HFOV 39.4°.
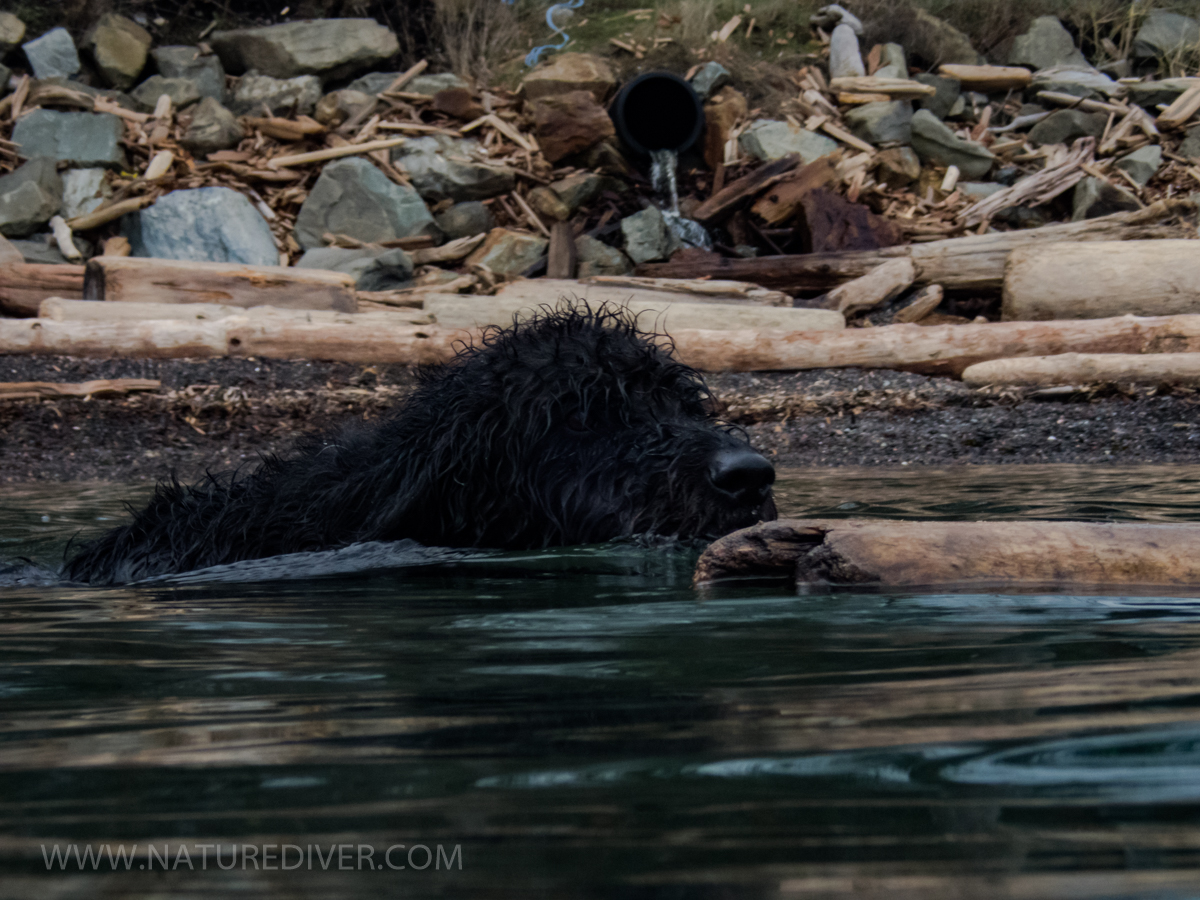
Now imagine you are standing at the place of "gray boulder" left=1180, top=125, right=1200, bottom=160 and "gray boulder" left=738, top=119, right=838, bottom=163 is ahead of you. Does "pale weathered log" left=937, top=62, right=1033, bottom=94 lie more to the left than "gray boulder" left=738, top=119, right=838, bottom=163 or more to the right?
right

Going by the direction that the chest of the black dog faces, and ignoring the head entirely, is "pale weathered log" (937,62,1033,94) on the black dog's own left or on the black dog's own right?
on the black dog's own left

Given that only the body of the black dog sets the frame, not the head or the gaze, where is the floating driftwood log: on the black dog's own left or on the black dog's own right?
on the black dog's own right

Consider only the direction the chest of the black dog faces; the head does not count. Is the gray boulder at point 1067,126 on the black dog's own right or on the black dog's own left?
on the black dog's own left

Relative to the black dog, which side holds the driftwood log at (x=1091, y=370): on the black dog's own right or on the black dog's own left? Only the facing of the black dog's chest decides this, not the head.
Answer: on the black dog's own left

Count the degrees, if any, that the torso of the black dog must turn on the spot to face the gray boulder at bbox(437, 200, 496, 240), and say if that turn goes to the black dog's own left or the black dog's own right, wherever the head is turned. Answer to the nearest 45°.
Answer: approximately 90° to the black dog's own left

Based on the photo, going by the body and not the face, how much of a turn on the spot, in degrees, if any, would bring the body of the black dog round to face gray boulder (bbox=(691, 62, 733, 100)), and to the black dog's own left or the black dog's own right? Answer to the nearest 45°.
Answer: approximately 90° to the black dog's own left

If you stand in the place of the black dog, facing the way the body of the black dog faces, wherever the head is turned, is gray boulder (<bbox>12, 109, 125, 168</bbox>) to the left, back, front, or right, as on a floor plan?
left

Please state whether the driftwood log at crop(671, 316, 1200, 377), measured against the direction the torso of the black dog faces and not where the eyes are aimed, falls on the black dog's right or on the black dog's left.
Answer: on the black dog's left

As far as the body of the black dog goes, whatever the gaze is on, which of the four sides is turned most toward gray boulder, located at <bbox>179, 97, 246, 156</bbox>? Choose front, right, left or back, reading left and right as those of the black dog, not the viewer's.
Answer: left

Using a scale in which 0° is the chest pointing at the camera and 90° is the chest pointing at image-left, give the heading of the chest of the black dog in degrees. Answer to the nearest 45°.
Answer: approximately 270°
